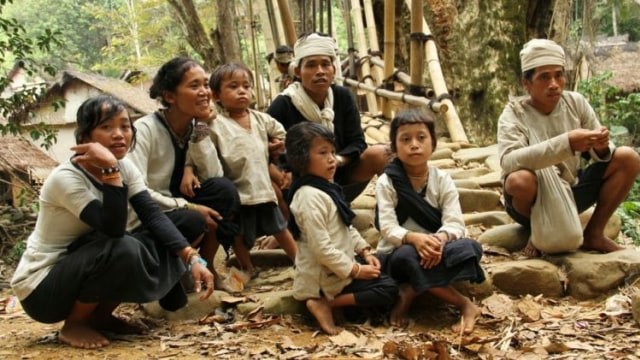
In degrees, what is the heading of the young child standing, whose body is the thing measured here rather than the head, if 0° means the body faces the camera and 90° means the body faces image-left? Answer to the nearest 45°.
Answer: approximately 0°

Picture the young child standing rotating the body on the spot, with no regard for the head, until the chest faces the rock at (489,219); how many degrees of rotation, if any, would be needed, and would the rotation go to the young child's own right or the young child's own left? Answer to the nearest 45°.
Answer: approximately 90° to the young child's own left
